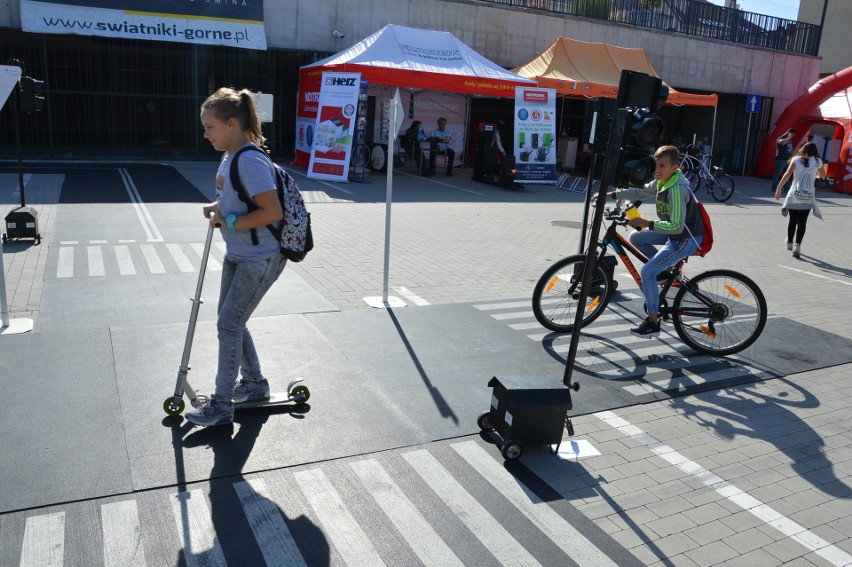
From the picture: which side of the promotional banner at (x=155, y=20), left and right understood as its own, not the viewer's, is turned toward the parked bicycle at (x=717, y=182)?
left

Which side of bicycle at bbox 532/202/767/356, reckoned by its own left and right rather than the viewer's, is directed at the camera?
left

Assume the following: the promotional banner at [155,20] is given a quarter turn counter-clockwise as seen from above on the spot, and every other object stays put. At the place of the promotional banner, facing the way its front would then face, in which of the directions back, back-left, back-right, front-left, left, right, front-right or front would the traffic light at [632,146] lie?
right

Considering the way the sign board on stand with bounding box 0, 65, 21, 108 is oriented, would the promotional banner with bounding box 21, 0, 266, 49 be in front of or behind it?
behind

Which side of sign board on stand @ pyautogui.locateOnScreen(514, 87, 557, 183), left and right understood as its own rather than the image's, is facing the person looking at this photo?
front

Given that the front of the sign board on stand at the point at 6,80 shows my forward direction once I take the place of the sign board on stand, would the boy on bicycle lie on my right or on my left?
on my left

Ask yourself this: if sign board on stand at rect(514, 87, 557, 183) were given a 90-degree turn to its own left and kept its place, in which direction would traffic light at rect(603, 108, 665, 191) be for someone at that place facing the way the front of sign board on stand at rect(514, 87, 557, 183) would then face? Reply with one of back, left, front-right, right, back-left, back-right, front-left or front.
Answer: right

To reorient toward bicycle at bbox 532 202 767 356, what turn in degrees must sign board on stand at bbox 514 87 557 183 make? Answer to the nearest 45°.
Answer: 0° — it already faces it

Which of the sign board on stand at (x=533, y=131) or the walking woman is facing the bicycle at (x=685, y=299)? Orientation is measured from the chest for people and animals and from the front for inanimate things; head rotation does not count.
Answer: the sign board on stand
